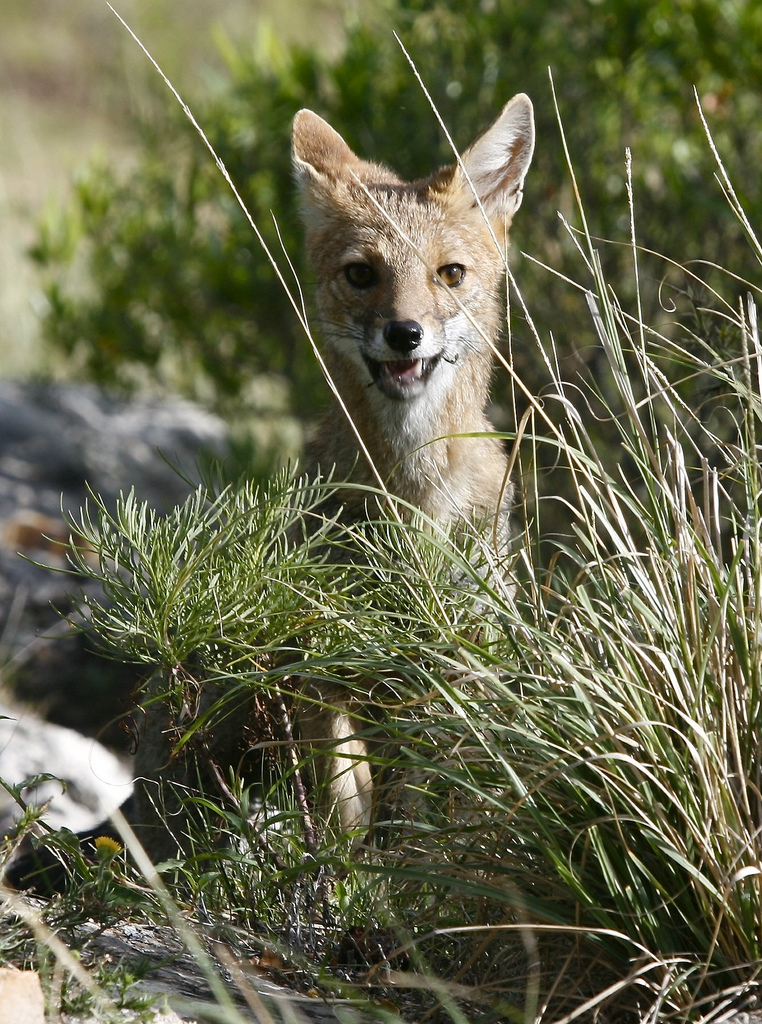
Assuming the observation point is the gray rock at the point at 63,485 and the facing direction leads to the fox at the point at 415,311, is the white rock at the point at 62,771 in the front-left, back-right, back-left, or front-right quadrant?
front-right

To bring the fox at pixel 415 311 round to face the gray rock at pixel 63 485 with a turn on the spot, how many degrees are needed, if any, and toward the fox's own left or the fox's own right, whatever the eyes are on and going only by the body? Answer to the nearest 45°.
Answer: approximately 135° to the fox's own right

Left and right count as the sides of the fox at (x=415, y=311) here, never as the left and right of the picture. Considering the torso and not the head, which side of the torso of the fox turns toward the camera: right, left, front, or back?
front

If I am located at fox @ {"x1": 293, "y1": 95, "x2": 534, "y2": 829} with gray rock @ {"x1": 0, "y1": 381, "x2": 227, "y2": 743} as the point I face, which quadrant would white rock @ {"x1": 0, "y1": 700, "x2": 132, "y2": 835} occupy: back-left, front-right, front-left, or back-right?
front-left
